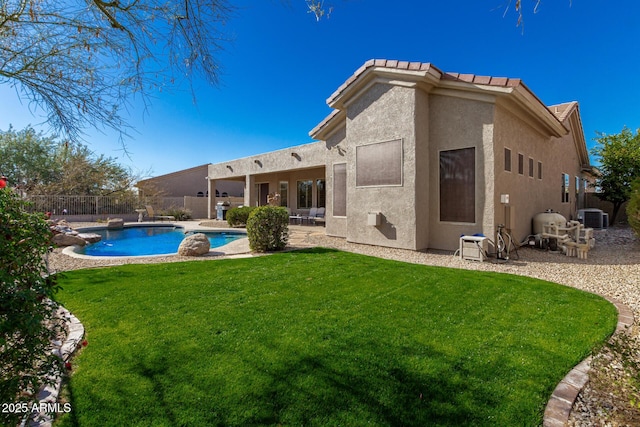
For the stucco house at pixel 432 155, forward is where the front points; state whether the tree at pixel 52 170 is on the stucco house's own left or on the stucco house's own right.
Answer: on the stucco house's own left

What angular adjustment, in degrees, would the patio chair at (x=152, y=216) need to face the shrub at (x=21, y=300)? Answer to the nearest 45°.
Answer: approximately 90° to its right

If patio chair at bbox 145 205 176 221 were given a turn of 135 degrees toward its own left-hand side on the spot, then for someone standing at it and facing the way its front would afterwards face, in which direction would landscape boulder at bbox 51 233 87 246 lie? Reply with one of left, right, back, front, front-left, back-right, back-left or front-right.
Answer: back-left

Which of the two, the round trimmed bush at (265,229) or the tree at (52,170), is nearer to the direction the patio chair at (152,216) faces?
the round trimmed bush

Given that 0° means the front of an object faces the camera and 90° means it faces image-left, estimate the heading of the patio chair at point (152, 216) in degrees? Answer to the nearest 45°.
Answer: approximately 270°

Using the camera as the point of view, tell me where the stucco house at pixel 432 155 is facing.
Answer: facing away from the viewer and to the right of the viewer
